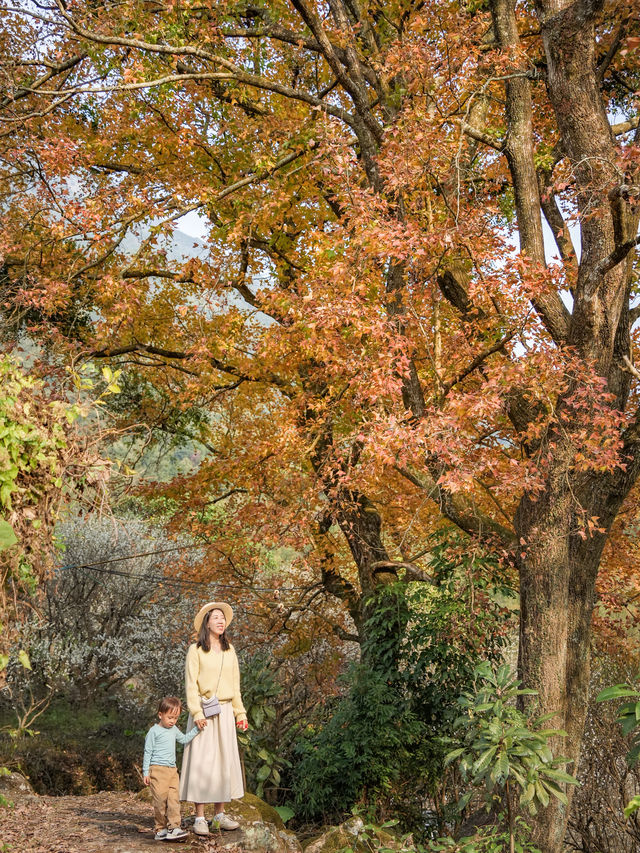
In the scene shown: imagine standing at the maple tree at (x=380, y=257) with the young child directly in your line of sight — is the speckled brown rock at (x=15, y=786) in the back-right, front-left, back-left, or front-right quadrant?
front-right

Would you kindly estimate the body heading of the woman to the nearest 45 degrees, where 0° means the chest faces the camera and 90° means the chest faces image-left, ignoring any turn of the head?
approximately 315°

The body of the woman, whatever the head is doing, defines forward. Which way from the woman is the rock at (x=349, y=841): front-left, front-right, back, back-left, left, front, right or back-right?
left
